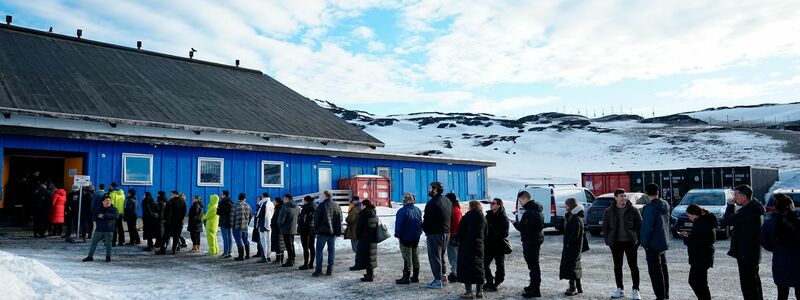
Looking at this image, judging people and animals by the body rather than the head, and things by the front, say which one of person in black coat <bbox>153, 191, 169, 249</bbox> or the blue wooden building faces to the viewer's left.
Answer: the person in black coat

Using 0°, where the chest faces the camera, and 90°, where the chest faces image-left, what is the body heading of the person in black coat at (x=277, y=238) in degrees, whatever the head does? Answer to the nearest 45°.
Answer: approximately 90°

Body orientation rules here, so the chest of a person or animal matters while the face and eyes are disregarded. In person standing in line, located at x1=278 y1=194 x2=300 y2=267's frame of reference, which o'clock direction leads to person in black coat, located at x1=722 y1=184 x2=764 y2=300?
The person in black coat is roughly at 6 o'clock from the person standing in line.

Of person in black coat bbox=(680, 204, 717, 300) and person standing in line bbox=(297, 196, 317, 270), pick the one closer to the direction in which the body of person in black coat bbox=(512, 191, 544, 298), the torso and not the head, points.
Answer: the person standing in line

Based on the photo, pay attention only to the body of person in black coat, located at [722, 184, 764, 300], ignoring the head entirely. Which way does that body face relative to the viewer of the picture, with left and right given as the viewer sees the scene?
facing to the left of the viewer

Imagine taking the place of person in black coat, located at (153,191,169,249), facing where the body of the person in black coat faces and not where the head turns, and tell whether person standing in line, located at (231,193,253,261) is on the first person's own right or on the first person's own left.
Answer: on the first person's own left

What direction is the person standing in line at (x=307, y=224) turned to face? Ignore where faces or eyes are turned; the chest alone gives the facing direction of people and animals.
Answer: to the viewer's left

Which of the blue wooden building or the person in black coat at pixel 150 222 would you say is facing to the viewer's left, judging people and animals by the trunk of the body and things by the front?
the person in black coat

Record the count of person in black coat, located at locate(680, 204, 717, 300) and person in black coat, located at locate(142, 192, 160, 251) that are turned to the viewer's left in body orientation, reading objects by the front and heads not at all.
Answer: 2

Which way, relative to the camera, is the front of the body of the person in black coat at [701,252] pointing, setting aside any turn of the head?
to the viewer's left

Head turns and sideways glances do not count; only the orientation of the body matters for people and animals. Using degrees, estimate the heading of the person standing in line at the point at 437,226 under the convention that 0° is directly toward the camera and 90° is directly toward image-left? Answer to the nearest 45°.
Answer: approximately 135°

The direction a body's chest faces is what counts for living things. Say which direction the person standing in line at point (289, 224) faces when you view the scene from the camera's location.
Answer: facing away from the viewer and to the left of the viewer
